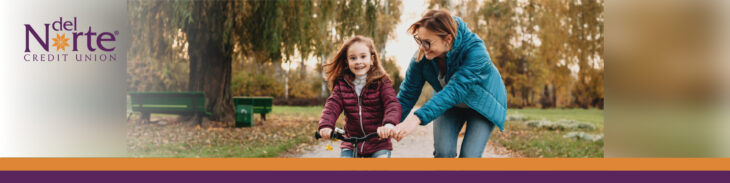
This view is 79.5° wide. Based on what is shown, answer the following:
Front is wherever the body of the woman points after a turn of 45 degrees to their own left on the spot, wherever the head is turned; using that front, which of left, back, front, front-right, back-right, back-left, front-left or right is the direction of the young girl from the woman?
right

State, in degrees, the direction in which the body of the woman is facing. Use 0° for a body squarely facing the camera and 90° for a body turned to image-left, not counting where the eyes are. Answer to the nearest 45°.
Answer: approximately 45°

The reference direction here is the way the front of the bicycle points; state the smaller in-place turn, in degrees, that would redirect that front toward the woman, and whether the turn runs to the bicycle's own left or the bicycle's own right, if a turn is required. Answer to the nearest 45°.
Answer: approximately 90° to the bicycle's own left

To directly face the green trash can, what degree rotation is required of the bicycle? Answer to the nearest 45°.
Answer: approximately 180°

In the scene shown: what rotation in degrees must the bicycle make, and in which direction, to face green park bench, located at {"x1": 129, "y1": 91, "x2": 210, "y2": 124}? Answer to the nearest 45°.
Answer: approximately 135° to its right

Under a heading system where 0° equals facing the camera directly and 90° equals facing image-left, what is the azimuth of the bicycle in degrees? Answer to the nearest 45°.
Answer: approximately 0°
